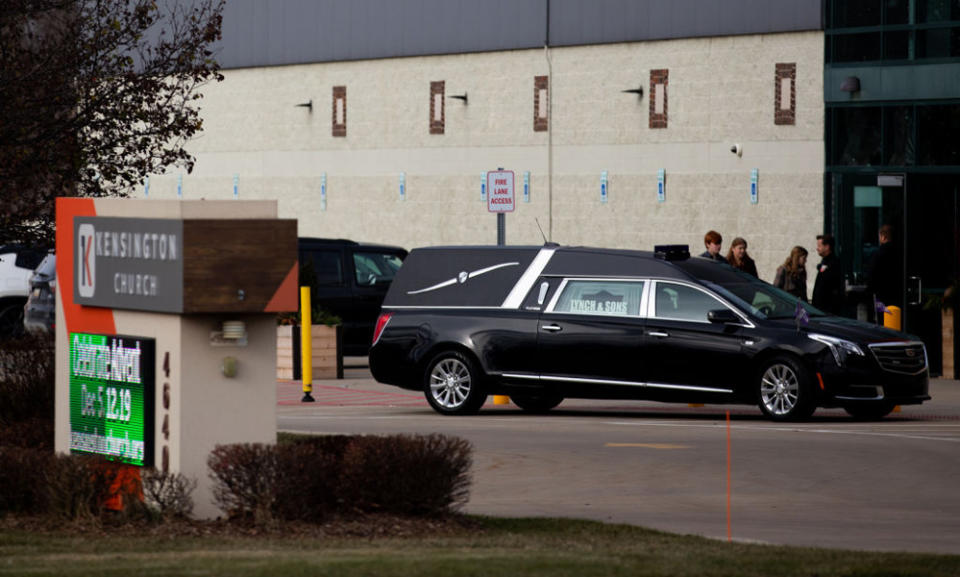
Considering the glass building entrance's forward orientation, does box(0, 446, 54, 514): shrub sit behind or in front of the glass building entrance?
in front

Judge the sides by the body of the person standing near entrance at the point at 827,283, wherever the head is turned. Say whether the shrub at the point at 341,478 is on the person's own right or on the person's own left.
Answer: on the person's own left

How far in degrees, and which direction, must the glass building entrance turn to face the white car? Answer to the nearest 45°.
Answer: approximately 90° to its right

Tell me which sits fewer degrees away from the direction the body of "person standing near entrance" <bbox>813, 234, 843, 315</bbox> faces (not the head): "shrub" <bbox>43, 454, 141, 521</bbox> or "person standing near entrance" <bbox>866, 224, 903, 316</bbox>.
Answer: the shrub

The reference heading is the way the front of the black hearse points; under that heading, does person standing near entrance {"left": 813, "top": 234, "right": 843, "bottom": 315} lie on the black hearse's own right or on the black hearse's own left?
on the black hearse's own left

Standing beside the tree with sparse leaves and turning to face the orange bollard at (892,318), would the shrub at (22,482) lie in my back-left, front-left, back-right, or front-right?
back-right

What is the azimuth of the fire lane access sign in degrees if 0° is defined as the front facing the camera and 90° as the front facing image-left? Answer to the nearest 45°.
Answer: approximately 0°

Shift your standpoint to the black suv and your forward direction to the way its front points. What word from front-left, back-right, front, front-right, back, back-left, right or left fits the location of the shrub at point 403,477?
right

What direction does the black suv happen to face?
to the viewer's right

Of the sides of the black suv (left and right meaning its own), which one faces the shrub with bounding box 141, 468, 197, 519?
right

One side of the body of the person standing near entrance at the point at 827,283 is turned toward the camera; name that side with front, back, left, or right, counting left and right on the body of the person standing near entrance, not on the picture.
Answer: left

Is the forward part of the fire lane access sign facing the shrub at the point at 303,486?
yes

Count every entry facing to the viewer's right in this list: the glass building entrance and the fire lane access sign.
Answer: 0
